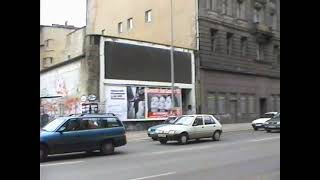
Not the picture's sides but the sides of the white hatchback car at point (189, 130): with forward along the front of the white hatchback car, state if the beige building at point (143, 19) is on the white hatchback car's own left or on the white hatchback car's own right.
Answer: on the white hatchback car's own right

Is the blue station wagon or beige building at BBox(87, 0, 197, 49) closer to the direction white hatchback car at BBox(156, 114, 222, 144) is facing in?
the blue station wagon

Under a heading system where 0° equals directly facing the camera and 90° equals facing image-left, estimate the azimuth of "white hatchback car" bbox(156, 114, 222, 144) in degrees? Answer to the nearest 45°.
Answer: approximately 45°

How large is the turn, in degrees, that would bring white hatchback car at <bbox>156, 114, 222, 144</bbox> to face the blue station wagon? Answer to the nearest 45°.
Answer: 0° — it already faces it

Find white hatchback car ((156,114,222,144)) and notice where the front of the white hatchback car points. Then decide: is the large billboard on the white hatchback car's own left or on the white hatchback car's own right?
on the white hatchback car's own right
